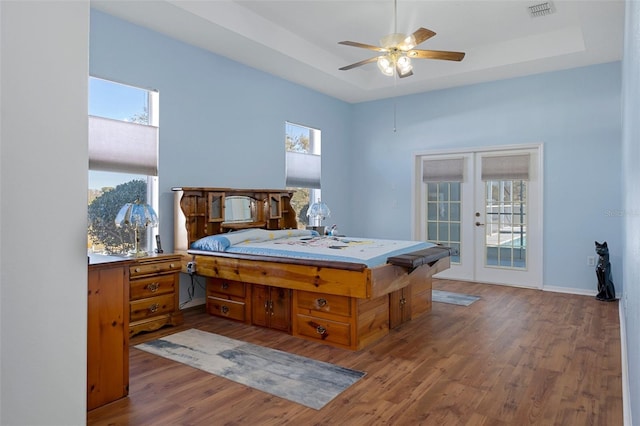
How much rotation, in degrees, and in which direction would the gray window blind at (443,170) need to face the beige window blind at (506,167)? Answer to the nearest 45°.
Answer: approximately 90° to its left

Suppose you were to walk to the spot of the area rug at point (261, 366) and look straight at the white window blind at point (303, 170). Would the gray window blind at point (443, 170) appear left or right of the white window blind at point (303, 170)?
right

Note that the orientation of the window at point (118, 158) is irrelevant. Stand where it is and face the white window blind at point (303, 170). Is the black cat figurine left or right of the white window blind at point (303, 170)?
right

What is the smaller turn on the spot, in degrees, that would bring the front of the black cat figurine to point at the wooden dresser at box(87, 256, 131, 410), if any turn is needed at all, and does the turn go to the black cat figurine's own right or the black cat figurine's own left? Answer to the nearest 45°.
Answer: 0° — it already faces it

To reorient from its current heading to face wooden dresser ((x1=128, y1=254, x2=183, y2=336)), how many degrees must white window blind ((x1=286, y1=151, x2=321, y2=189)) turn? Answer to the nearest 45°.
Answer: approximately 90° to its right

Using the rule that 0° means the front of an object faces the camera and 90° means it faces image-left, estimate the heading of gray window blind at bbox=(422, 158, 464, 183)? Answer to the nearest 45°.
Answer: approximately 0°

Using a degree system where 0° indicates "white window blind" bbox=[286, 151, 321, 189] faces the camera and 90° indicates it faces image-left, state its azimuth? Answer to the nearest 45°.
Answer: approximately 315°

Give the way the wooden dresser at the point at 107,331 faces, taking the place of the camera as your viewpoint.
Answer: facing away from the viewer and to the right of the viewer

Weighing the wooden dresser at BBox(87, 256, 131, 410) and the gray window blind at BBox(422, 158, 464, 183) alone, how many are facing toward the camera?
1
